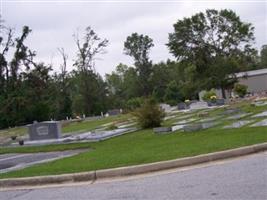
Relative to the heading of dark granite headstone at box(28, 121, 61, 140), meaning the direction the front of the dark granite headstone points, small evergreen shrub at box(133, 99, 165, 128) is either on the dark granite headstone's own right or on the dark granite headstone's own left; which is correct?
on the dark granite headstone's own left

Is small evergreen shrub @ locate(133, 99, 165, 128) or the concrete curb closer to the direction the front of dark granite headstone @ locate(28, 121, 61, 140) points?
the concrete curb

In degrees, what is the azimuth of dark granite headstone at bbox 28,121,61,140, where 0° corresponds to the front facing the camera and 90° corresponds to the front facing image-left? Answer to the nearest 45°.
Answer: approximately 45°
